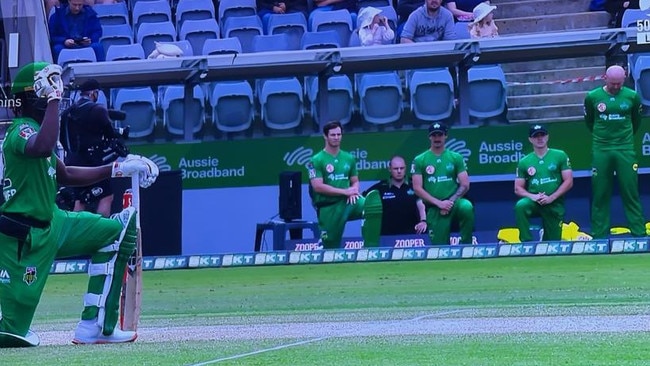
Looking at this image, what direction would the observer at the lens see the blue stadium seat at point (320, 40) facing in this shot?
facing the viewer

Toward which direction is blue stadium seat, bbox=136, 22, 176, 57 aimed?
toward the camera

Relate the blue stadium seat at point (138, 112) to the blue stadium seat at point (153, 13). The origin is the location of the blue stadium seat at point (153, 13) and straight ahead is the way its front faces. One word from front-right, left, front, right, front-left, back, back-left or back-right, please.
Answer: front

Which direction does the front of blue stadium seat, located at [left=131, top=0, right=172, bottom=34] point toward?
toward the camera

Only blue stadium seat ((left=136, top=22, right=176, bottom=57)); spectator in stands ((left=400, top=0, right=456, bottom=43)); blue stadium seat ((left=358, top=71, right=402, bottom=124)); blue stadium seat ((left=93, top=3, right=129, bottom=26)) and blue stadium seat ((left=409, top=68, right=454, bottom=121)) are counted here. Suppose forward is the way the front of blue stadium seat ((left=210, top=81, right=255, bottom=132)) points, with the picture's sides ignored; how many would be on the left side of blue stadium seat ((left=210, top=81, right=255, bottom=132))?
3

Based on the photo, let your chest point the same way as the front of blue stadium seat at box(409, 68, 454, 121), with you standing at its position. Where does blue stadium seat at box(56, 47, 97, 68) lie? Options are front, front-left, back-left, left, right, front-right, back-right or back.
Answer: right

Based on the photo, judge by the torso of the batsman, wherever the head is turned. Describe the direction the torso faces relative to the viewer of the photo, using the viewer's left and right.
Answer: facing to the right of the viewer

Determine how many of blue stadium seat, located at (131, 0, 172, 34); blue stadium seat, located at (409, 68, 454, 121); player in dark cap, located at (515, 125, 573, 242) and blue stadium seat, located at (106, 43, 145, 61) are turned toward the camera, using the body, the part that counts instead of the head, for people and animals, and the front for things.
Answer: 4
